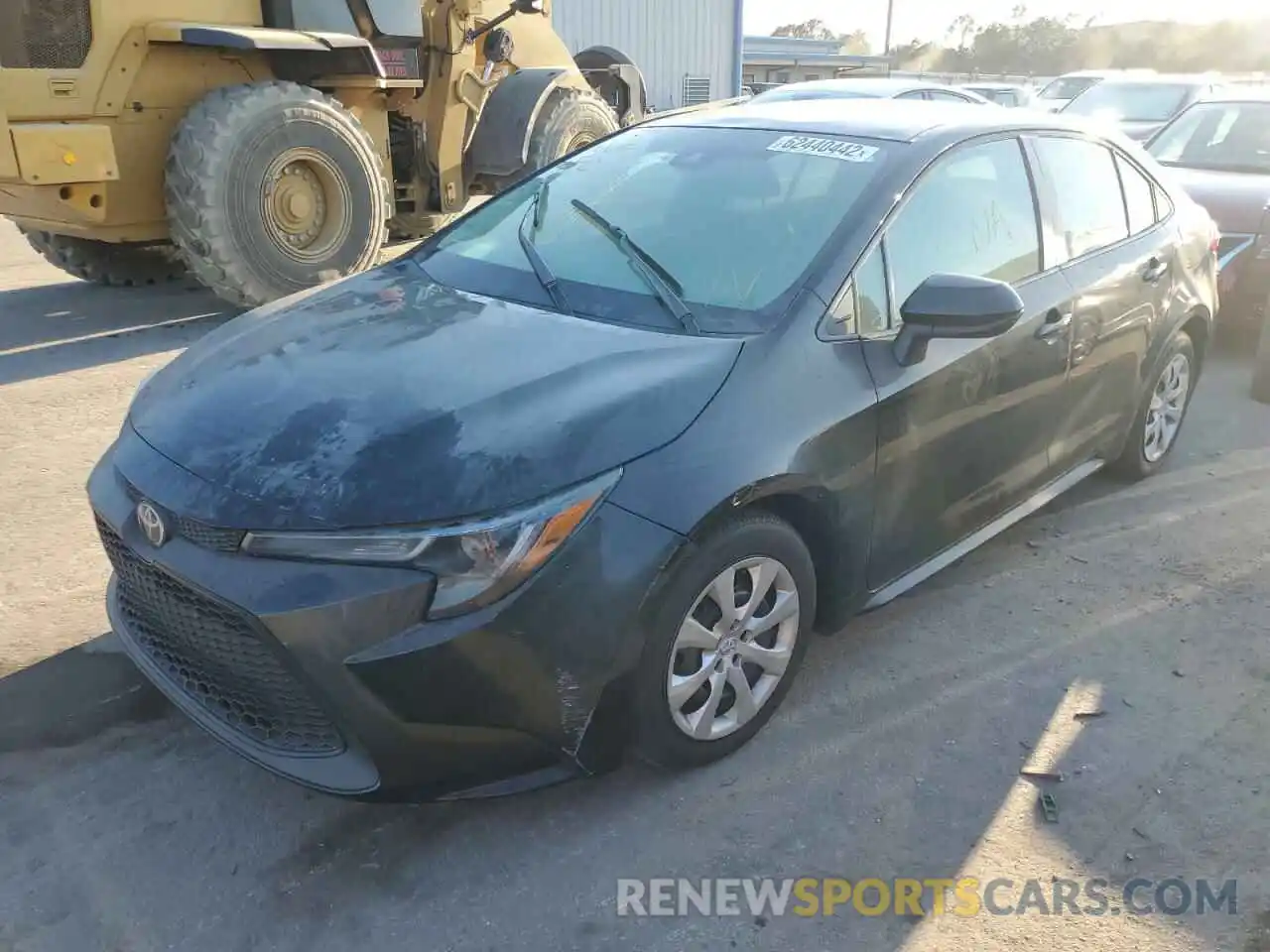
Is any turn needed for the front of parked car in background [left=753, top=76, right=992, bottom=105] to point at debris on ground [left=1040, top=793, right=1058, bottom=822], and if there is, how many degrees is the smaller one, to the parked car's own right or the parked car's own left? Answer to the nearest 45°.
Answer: approximately 45° to the parked car's own left

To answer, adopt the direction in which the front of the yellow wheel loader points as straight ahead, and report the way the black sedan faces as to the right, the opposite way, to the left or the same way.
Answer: the opposite way

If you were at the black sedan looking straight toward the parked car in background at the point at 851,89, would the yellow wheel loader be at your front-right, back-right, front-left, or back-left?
front-left

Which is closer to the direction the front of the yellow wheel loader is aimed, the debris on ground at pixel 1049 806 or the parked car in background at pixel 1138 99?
the parked car in background

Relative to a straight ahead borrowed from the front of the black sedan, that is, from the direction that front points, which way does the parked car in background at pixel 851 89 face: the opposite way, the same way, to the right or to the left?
the same way

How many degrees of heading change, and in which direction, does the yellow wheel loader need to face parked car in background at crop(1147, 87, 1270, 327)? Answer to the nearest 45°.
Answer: approximately 45° to its right

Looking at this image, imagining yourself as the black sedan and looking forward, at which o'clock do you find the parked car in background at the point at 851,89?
The parked car in background is roughly at 5 o'clock from the black sedan.

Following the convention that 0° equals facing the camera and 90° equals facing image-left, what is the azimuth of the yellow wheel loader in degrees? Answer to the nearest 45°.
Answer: approximately 225°

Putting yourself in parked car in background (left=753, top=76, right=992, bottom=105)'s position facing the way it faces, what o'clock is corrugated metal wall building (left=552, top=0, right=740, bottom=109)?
The corrugated metal wall building is roughly at 4 o'clock from the parked car in background.

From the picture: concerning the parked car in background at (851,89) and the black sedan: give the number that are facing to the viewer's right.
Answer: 0

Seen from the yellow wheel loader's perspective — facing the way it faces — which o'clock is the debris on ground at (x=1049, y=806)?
The debris on ground is roughly at 4 o'clock from the yellow wheel loader.

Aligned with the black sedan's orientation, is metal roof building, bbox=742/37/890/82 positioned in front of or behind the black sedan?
behind

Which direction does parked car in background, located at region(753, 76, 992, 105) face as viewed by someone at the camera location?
facing the viewer and to the left of the viewer

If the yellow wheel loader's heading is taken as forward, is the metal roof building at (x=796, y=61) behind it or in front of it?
in front

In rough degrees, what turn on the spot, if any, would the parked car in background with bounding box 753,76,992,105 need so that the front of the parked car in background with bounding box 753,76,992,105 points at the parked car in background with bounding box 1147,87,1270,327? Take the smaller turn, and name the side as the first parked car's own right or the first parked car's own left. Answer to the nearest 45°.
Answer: approximately 90° to the first parked car's own left
